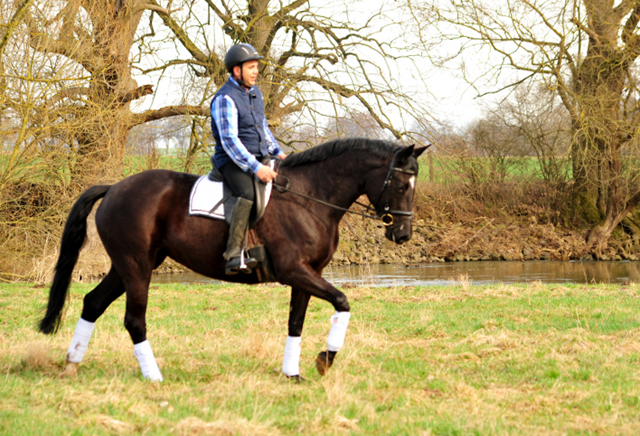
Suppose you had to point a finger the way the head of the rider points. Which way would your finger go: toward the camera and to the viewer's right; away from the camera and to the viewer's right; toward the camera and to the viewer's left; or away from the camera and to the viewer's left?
toward the camera and to the viewer's right

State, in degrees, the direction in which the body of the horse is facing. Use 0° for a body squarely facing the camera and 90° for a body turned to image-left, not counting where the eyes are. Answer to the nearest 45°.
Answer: approximately 270°
